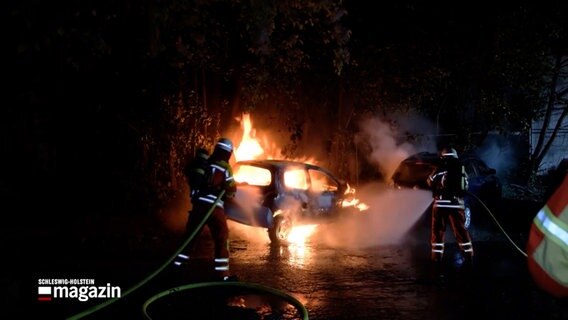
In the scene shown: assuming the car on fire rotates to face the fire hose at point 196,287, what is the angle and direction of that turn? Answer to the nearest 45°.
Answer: approximately 135° to its right

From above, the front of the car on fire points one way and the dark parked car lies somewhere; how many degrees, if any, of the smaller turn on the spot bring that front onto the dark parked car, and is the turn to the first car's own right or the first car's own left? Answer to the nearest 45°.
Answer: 0° — it already faces it

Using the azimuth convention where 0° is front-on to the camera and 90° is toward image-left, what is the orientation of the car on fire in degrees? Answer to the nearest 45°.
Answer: approximately 225°

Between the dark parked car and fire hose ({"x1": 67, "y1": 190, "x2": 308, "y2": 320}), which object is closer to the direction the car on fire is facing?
the dark parked car

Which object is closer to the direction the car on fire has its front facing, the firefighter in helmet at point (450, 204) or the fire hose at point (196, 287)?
the firefighter in helmet

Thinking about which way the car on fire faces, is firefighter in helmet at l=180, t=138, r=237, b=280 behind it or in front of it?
behind

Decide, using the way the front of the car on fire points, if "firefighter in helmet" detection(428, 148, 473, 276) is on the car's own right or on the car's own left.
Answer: on the car's own right

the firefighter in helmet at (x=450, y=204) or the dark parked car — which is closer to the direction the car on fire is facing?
the dark parked car

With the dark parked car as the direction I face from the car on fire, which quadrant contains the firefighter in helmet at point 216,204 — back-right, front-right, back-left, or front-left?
back-right
